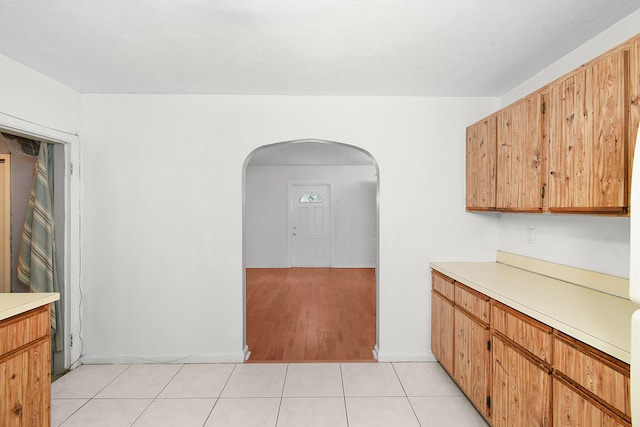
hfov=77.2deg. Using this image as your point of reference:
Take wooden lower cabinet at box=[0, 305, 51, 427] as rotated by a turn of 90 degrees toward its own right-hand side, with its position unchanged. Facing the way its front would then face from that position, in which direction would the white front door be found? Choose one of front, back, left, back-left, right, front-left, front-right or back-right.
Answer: back

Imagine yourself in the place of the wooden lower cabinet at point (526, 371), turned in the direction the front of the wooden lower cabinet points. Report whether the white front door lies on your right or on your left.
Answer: on your right

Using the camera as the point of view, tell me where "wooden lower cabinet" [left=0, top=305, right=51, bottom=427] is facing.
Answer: facing the viewer and to the right of the viewer

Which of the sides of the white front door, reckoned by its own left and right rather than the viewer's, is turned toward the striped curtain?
front

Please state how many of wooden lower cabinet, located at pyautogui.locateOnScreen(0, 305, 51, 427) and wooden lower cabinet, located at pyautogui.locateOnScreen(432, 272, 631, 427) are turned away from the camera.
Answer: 0

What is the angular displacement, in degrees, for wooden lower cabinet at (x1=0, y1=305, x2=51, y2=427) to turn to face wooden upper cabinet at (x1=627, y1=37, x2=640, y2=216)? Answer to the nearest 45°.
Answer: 0° — it already faces it

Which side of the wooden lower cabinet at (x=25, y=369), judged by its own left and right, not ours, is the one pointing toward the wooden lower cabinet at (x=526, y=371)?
front

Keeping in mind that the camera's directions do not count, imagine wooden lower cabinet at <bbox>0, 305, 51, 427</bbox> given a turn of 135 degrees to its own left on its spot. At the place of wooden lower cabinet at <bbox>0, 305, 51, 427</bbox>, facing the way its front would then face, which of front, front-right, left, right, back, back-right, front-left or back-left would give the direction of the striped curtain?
front

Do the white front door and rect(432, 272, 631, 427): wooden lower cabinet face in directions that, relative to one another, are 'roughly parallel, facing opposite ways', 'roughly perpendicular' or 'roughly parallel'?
roughly perpendicular

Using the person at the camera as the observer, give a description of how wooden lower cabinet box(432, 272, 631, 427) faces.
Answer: facing the viewer and to the left of the viewer

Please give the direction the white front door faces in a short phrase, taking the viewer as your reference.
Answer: facing the viewer
